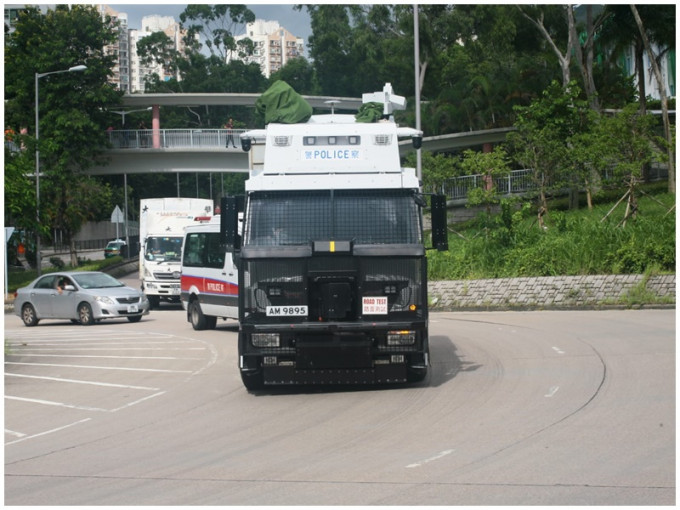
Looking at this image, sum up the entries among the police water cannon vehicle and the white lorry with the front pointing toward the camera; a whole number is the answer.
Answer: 2

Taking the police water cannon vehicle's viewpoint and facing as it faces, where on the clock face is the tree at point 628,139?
The tree is roughly at 7 o'clock from the police water cannon vehicle.

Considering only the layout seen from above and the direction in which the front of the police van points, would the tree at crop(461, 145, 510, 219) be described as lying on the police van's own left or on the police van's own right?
on the police van's own left

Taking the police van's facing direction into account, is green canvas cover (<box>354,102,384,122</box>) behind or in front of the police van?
in front

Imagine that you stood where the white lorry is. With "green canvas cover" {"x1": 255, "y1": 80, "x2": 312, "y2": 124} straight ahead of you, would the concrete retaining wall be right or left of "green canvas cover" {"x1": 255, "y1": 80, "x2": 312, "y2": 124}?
left

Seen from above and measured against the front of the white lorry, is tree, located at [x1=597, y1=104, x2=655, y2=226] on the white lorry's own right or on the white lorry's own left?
on the white lorry's own left

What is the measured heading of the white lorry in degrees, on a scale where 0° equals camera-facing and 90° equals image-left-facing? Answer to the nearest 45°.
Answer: approximately 0°

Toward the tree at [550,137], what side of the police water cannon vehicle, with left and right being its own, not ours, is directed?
back
